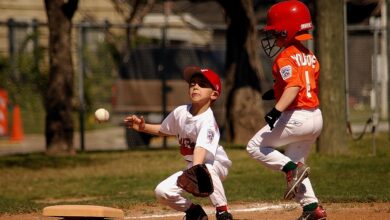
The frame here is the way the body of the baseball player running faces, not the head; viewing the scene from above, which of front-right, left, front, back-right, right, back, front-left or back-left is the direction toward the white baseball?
front-left

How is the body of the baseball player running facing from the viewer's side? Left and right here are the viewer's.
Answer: facing away from the viewer and to the left of the viewer

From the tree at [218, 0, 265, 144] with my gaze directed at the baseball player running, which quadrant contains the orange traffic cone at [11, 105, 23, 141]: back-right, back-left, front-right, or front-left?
back-right

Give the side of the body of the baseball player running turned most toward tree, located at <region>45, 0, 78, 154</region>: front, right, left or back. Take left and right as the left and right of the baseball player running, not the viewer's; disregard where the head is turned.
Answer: front

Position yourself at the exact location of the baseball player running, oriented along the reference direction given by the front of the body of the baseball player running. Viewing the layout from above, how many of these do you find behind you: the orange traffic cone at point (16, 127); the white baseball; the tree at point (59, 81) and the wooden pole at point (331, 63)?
0

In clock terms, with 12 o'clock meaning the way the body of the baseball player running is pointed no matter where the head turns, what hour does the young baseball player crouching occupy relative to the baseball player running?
The young baseball player crouching is roughly at 10 o'clock from the baseball player running.

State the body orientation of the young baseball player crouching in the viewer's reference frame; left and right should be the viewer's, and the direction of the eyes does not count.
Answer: facing the viewer and to the left of the viewer

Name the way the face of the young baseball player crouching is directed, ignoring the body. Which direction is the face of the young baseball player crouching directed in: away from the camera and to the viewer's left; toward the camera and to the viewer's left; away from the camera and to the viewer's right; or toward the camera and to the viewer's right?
toward the camera and to the viewer's left

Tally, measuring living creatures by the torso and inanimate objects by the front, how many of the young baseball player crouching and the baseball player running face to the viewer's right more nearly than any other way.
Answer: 0

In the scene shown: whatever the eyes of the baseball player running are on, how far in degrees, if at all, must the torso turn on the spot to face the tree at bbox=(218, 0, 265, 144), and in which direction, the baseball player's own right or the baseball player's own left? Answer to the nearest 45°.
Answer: approximately 45° to the baseball player's own right

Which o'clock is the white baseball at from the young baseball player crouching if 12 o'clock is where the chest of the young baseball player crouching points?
The white baseball is roughly at 2 o'clock from the young baseball player crouching.

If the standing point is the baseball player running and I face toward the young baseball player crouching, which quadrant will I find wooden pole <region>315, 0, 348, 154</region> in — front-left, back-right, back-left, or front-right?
back-right

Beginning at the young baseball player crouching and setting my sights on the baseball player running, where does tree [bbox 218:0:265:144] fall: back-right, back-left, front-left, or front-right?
front-left

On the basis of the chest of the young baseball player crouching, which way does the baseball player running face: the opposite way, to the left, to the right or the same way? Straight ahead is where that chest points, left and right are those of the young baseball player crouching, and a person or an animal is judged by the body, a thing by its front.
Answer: to the right

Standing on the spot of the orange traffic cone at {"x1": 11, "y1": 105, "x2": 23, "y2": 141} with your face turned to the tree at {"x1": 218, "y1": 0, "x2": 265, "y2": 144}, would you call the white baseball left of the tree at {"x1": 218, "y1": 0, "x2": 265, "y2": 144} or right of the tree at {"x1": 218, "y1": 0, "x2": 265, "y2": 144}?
right
